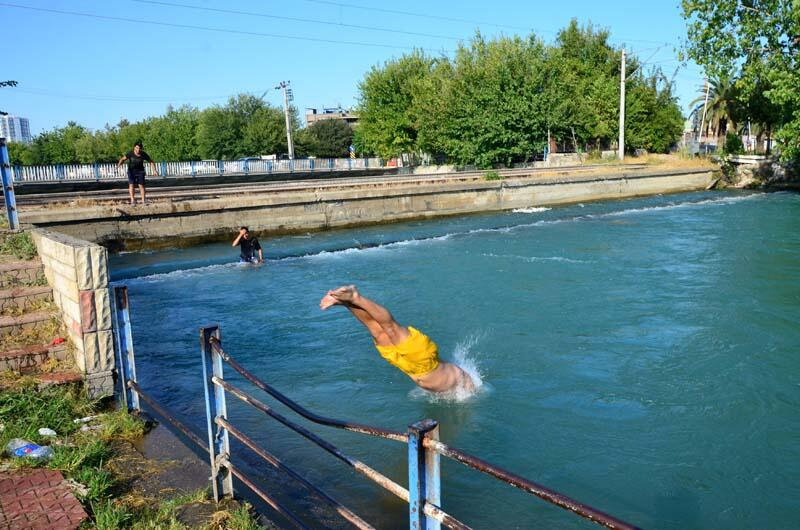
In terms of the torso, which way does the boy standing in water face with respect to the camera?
toward the camera

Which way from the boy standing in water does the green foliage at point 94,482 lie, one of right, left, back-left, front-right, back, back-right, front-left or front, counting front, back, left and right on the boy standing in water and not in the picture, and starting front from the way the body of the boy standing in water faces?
front

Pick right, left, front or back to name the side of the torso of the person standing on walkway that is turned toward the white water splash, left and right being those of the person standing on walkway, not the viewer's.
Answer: front

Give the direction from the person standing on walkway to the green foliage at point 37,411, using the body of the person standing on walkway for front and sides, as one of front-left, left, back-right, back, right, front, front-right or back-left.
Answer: front

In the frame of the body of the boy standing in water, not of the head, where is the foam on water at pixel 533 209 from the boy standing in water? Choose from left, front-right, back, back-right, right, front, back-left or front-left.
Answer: back-left

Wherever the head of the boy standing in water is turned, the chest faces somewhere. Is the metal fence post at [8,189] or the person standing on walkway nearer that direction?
the metal fence post

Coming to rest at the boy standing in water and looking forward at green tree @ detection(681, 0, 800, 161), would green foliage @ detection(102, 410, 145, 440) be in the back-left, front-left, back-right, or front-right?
back-right

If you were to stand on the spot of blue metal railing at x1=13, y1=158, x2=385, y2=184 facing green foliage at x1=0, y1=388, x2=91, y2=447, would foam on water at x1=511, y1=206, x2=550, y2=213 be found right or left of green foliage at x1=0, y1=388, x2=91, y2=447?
left

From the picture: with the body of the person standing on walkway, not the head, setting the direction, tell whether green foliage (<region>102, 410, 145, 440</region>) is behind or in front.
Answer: in front

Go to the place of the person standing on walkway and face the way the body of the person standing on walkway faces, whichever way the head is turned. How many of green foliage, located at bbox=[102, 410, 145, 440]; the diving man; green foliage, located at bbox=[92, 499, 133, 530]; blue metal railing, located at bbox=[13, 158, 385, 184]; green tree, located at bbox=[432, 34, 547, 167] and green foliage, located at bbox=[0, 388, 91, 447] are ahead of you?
4

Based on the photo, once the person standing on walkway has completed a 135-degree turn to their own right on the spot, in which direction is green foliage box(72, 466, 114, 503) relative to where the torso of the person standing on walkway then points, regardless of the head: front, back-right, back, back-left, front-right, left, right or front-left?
back-left

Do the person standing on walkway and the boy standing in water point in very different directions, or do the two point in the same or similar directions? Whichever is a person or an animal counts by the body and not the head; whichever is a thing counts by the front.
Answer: same or similar directions

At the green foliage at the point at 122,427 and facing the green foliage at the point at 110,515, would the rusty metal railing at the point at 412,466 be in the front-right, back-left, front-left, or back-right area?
front-left

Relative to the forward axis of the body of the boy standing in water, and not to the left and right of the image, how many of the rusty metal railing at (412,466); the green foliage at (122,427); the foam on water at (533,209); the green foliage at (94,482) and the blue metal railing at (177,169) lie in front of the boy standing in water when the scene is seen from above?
3

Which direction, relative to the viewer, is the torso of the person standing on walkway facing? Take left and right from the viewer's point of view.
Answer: facing the viewer
